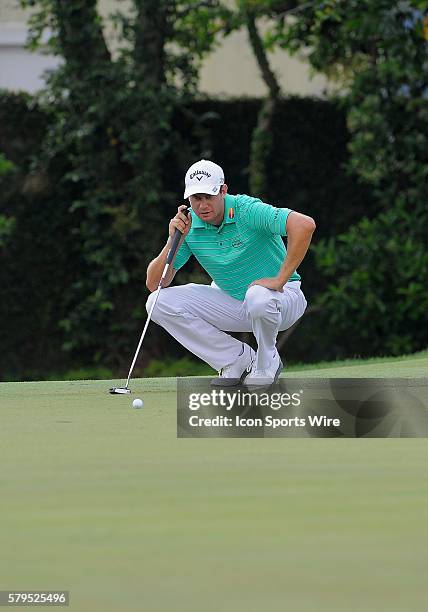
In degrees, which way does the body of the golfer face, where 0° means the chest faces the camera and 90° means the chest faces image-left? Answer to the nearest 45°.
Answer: approximately 45°

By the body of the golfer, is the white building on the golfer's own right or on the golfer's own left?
on the golfer's own right
